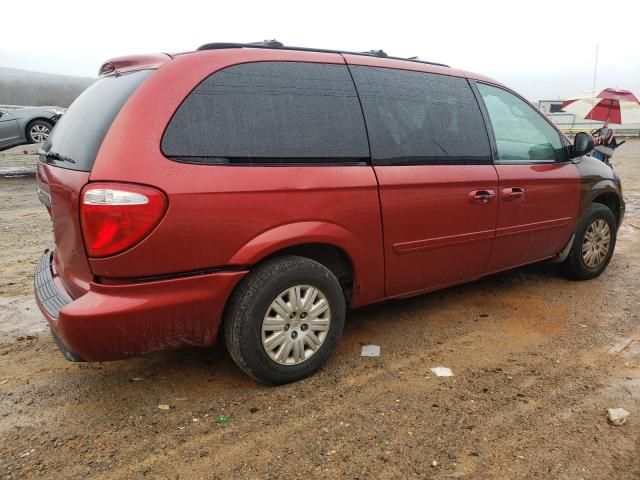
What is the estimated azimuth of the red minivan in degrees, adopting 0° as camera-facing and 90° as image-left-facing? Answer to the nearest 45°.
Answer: approximately 225°

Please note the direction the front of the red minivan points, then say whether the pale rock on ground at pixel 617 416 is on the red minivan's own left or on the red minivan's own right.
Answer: on the red minivan's own right
